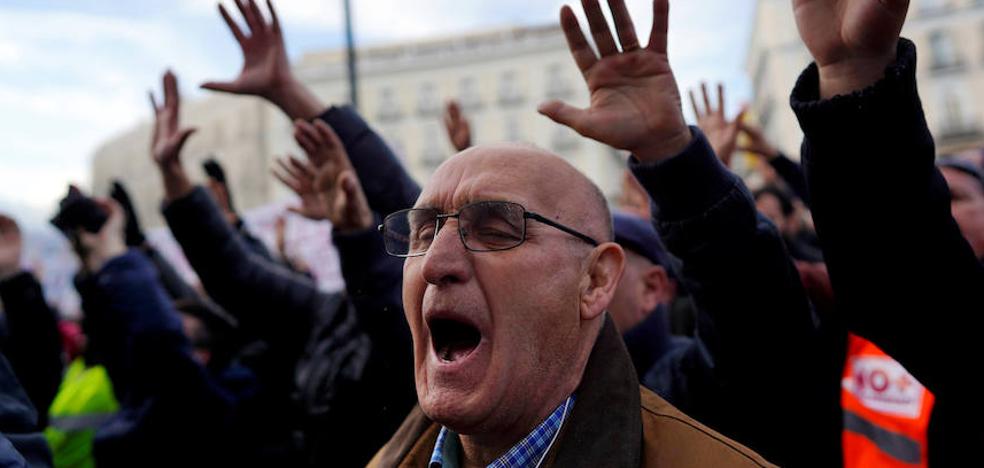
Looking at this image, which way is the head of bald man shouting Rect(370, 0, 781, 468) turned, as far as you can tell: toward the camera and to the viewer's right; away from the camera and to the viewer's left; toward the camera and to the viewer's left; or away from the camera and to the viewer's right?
toward the camera and to the viewer's left

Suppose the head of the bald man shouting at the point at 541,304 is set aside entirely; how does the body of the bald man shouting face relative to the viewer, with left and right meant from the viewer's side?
facing the viewer and to the left of the viewer

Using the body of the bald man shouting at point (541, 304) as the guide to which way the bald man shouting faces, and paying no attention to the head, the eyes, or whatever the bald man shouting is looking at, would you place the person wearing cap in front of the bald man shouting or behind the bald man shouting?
behind
